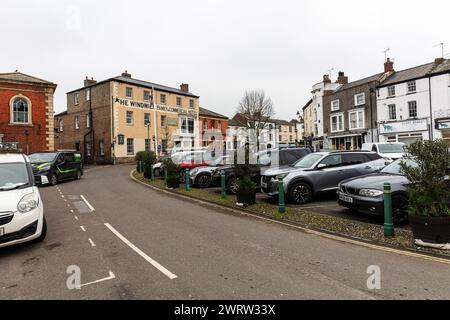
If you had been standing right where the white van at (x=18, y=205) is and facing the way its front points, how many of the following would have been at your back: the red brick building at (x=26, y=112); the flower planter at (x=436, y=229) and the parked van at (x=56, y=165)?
2

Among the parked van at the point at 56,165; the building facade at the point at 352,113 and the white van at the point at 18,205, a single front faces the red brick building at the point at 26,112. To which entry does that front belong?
the building facade

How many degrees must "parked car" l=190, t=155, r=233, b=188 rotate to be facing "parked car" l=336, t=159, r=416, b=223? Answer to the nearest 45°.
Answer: approximately 90° to its left

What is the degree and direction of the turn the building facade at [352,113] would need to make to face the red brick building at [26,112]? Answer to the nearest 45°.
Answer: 0° — it already faces it

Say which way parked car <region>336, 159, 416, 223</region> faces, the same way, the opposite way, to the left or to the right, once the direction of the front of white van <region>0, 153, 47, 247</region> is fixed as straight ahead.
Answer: to the right

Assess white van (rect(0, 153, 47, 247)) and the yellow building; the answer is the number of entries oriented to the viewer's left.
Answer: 0

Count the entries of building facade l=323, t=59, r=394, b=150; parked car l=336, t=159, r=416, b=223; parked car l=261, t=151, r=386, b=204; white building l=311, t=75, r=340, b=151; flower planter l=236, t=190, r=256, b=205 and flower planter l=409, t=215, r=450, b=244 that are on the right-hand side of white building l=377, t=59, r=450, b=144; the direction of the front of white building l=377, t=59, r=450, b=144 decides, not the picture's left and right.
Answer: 2

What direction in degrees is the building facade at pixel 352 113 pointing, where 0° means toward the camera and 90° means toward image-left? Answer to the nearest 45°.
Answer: approximately 45°

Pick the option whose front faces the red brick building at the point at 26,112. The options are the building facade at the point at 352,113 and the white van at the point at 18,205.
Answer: the building facade

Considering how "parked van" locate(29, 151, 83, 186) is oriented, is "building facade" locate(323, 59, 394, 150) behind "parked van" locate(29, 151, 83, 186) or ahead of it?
behind

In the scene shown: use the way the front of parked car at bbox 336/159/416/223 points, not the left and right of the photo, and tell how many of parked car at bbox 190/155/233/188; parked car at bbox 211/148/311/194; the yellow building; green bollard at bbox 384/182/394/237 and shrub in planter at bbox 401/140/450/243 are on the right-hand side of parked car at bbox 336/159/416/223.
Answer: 3

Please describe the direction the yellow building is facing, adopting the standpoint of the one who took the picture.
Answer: facing the viewer and to the right of the viewer

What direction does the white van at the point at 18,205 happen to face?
toward the camera

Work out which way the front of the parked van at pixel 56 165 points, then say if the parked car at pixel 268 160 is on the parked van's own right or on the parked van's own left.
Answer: on the parked van's own left

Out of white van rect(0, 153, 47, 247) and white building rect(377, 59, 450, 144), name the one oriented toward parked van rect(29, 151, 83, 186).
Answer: the white building

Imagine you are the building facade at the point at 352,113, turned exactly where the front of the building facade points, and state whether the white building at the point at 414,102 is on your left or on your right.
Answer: on your left

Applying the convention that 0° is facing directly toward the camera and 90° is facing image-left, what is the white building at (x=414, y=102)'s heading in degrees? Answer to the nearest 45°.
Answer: approximately 45°

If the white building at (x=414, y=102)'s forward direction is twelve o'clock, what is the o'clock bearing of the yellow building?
The yellow building is roughly at 1 o'clock from the white building.
